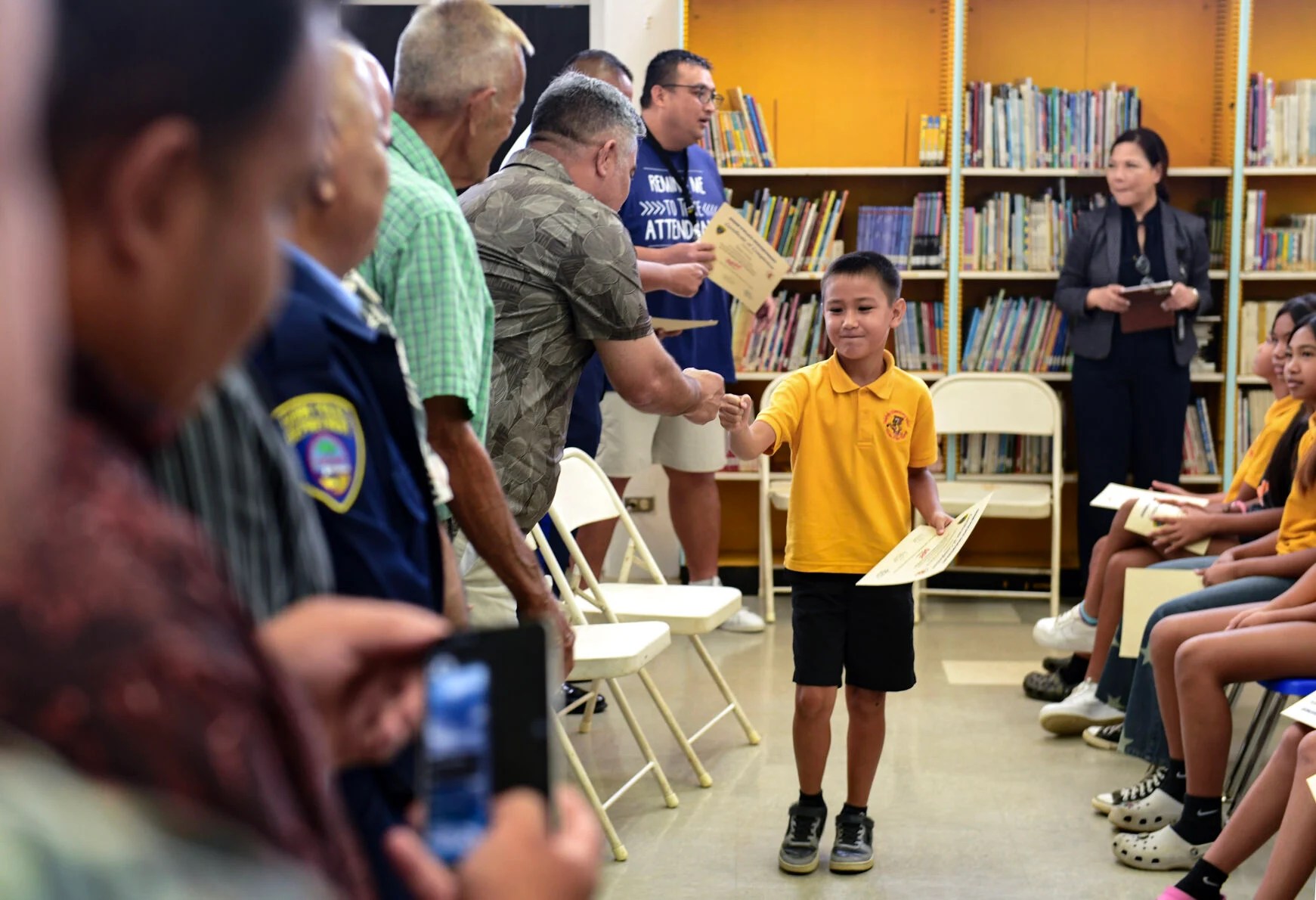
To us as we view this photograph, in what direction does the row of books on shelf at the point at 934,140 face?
facing the viewer

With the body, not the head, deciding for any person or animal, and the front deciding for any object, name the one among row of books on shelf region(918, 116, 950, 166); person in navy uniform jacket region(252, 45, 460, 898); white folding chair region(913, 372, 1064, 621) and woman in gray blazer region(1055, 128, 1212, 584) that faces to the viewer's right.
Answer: the person in navy uniform jacket

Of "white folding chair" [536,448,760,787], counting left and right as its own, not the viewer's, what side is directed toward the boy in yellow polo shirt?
front

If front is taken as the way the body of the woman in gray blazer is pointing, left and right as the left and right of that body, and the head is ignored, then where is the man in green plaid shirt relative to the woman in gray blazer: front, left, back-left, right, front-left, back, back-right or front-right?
front

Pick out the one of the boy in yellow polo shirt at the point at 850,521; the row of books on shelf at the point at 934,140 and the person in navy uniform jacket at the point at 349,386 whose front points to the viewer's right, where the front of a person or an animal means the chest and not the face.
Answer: the person in navy uniform jacket

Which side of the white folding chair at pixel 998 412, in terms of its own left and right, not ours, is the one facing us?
front

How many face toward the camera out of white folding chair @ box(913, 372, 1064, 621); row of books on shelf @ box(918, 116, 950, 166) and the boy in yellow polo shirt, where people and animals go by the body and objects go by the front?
3

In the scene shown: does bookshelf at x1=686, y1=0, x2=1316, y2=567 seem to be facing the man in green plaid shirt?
yes

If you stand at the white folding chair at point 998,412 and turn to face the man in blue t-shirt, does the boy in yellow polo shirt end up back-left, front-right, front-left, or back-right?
front-left

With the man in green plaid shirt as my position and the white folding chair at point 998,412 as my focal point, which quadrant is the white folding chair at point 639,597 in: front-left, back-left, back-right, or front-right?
front-left
